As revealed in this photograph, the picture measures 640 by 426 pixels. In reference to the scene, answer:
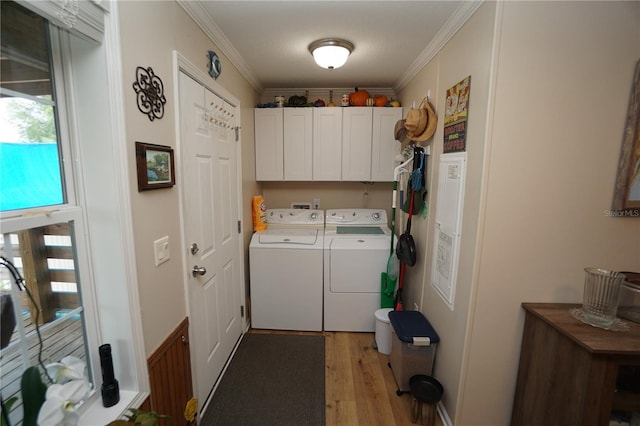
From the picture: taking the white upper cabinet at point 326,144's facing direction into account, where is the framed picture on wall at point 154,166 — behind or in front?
in front

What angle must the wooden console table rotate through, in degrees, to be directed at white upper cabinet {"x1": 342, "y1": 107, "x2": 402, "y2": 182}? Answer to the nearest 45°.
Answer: approximately 135° to its right

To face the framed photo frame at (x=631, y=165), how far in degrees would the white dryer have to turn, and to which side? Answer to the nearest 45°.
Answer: approximately 45° to its left

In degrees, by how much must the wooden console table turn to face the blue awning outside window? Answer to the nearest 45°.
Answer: approximately 45° to its right

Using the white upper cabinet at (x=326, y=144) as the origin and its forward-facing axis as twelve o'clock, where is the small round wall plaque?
The small round wall plaque is roughly at 1 o'clock from the white upper cabinet.
